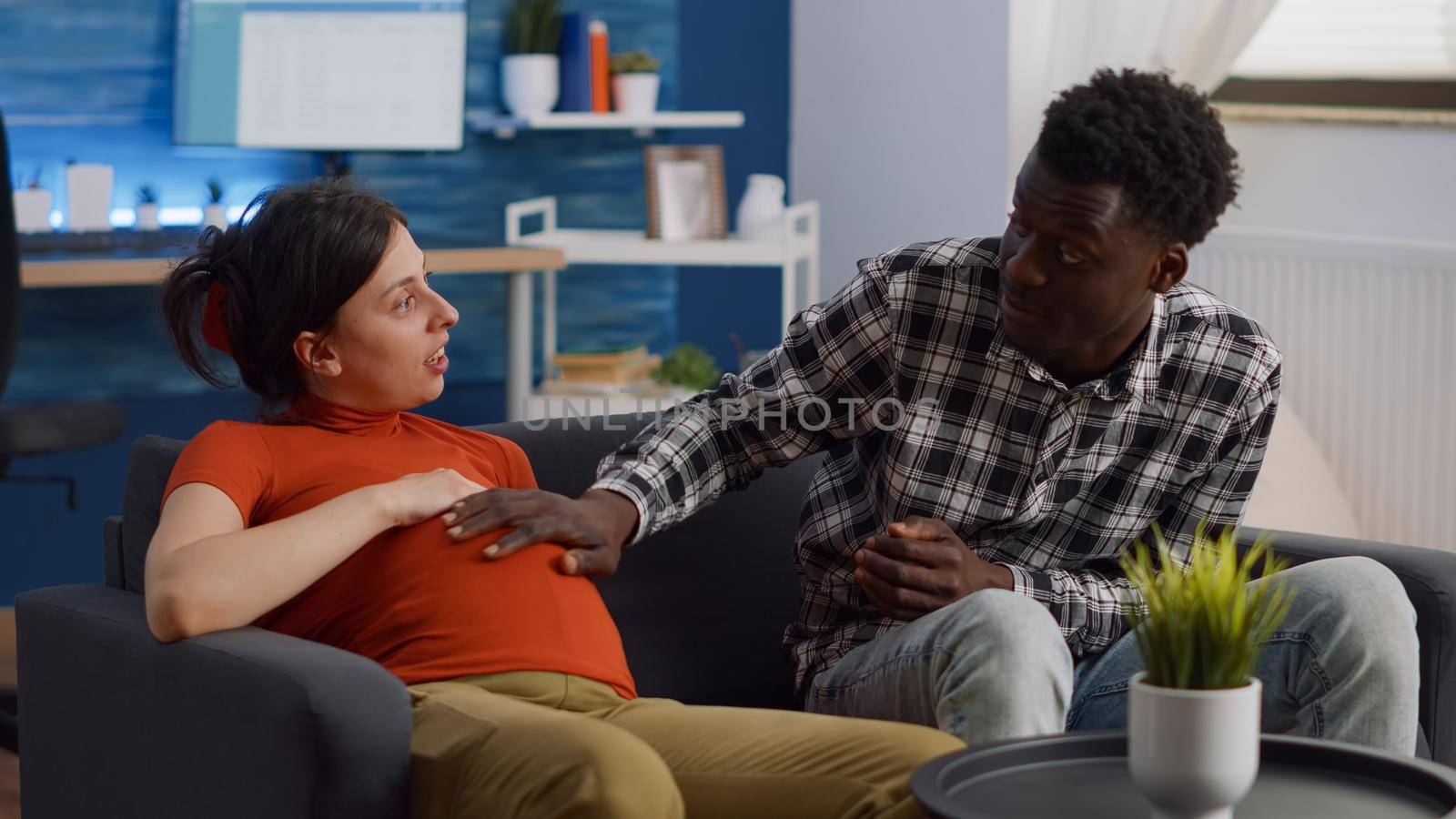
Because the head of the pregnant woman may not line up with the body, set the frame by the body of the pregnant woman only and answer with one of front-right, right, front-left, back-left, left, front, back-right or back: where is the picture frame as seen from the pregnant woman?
back-left

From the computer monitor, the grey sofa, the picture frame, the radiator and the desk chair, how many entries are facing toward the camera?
4

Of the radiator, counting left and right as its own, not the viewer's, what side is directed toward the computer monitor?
right

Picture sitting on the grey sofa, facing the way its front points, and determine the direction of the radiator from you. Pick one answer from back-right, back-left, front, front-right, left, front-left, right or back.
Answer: back-left

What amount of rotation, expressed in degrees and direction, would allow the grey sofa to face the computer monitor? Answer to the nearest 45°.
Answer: approximately 180°

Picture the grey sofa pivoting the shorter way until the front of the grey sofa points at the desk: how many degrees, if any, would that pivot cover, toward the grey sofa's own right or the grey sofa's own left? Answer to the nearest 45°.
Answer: approximately 180°

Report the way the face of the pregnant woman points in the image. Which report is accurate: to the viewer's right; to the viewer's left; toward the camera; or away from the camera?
to the viewer's right

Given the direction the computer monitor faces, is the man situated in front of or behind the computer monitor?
in front

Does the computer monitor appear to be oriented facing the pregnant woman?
yes
